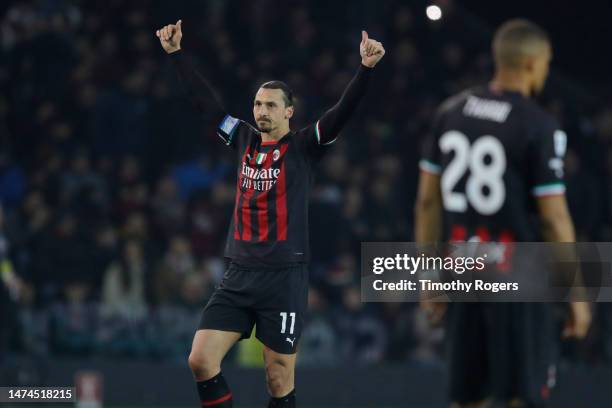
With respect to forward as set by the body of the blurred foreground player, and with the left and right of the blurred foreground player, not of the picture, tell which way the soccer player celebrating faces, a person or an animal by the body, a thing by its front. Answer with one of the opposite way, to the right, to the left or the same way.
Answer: the opposite way

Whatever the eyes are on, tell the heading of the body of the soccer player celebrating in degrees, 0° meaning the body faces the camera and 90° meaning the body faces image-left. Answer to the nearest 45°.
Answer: approximately 45°

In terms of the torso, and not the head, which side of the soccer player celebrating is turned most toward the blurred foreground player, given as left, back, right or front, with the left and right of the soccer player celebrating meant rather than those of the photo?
left

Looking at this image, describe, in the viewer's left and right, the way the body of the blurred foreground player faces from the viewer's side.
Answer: facing away from the viewer and to the right of the viewer

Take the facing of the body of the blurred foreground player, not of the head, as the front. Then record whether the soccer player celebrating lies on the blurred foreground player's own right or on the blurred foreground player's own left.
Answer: on the blurred foreground player's own left
